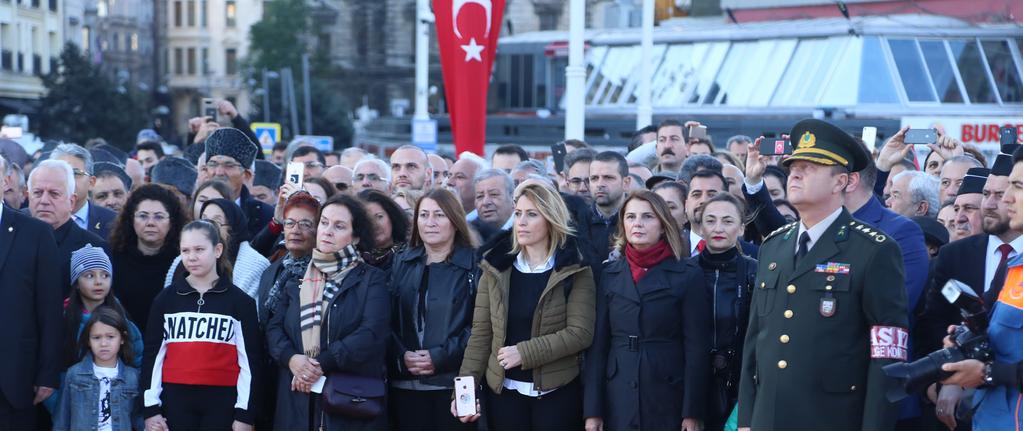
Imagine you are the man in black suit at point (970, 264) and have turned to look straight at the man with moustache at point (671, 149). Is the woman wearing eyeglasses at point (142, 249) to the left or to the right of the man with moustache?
left

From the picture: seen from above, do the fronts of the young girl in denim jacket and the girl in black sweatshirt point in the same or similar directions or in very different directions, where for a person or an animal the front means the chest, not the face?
same or similar directions

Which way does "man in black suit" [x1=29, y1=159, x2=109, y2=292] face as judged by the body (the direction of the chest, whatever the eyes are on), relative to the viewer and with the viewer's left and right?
facing the viewer and to the left of the viewer

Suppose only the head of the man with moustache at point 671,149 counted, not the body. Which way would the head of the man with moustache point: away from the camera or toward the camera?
toward the camera

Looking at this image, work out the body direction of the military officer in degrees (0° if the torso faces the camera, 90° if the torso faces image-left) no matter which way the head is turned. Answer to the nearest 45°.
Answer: approximately 45°

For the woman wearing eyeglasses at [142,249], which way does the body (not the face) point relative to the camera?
toward the camera

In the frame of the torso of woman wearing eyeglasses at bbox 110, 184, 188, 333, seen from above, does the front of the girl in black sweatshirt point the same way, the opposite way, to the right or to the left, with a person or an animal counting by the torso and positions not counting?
the same way

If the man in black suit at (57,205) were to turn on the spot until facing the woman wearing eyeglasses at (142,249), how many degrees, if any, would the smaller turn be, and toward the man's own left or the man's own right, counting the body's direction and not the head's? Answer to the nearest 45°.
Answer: approximately 135° to the man's own left

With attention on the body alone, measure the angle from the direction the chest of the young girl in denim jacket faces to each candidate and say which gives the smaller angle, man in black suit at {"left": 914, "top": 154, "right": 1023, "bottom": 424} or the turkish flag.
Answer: the man in black suit

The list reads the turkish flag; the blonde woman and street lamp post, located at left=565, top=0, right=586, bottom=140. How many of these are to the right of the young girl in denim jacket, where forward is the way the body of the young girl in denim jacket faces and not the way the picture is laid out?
0

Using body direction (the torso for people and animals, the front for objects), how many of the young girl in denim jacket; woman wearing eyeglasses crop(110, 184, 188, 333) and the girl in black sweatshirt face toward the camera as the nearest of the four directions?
3

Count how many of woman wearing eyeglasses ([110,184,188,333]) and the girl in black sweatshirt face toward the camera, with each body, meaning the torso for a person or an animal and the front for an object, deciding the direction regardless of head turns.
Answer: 2

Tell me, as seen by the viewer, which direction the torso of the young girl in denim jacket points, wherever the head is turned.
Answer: toward the camera

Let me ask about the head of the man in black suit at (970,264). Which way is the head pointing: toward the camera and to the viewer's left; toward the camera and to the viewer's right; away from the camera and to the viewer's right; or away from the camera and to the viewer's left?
toward the camera and to the viewer's left

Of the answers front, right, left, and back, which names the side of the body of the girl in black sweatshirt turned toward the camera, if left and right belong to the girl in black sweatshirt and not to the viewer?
front
